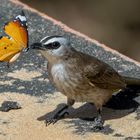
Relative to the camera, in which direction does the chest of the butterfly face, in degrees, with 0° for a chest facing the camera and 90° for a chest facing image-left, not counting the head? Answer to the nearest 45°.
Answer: approximately 270°

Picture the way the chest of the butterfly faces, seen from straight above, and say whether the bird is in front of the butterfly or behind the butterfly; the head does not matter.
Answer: in front
